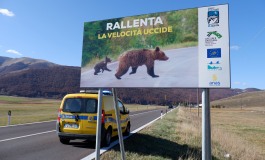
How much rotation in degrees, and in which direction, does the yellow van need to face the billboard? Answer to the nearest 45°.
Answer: approximately 135° to its right

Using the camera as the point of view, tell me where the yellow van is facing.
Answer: facing away from the viewer and to the right of the viewer
